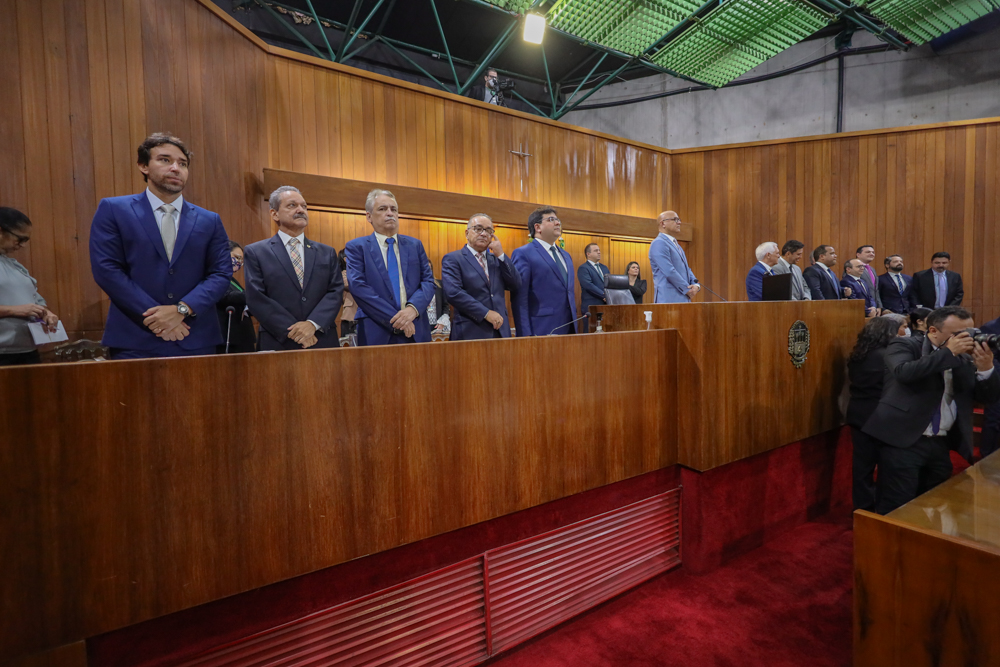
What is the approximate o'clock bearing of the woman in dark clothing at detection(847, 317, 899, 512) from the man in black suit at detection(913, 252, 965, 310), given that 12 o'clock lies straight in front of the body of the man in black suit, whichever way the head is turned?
The woman in dark clothing is roughly at 12 o'clock from the man in black suit.

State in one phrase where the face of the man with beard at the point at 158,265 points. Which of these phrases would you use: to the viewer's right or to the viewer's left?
to the viewer's right

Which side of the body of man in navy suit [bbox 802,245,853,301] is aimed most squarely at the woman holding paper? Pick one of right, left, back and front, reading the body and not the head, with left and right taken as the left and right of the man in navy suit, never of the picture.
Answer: right

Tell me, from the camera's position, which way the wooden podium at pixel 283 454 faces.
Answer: facing the viewer and to the right of the viewer

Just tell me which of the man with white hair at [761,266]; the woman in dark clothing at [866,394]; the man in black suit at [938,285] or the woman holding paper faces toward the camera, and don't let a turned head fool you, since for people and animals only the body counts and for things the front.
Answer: the man in black suit

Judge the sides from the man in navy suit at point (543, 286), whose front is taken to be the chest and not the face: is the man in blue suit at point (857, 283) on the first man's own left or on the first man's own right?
on the first man's own left

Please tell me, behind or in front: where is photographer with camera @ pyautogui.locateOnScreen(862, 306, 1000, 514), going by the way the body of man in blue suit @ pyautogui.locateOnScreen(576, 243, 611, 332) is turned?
in front
